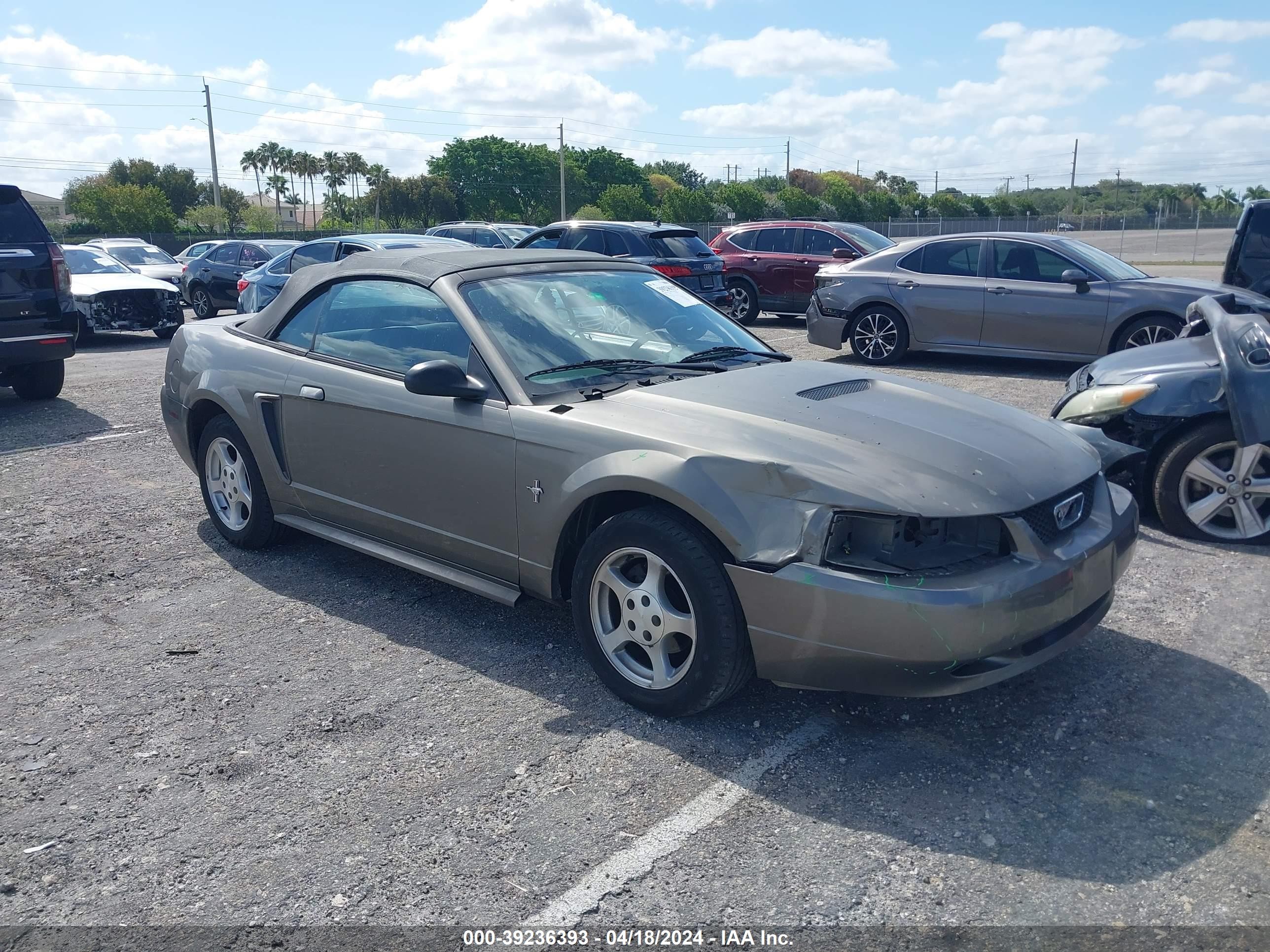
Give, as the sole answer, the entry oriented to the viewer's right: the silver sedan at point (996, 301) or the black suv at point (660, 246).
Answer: the silver sedan

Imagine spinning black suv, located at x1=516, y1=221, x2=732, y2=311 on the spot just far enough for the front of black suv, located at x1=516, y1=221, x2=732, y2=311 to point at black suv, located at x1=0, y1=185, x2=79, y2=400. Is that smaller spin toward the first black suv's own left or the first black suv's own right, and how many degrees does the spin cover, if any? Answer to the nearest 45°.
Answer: approximately 90° to the first black suv's own left

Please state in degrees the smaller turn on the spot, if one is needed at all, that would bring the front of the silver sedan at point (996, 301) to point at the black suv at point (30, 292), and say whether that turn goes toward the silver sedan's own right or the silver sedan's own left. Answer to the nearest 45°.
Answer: approximately 135° to the silver sedan's own right

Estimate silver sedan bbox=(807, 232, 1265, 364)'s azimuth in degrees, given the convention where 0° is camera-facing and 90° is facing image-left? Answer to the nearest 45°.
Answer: approximately 270°

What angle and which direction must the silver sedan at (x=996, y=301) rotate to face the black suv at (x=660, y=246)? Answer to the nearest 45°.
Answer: approximately 135° to its left

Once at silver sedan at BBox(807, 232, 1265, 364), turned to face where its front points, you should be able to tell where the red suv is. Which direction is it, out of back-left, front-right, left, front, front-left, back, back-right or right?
back-left

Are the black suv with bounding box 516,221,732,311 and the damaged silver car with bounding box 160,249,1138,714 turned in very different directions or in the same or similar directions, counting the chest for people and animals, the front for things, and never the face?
very different directions

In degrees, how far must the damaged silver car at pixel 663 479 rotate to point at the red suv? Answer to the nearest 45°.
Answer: approximately 135° to its left

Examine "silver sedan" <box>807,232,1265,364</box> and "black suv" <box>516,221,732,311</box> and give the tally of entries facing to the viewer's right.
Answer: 1

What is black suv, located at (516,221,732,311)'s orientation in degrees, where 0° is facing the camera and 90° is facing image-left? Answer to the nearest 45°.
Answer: approximately 135°

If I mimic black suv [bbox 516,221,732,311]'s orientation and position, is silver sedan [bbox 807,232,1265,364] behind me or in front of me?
behind
